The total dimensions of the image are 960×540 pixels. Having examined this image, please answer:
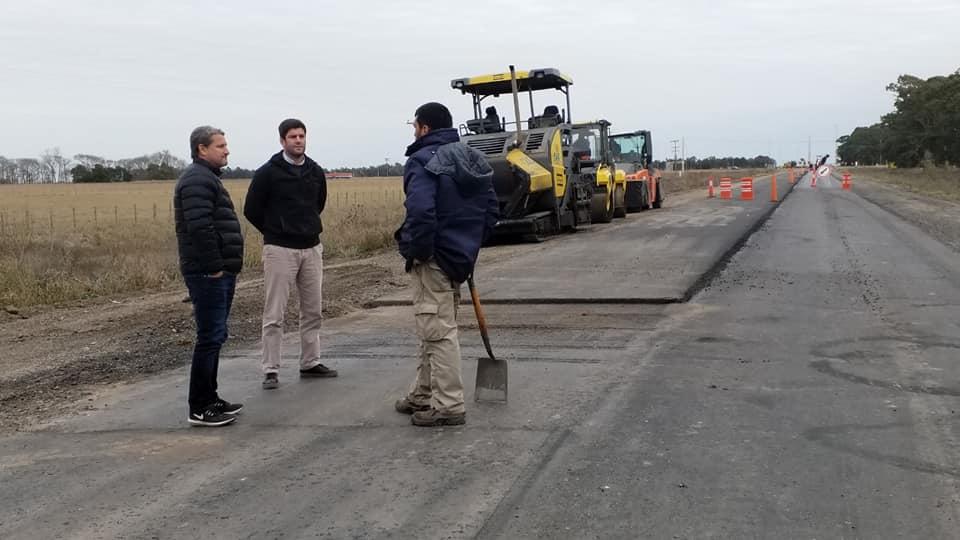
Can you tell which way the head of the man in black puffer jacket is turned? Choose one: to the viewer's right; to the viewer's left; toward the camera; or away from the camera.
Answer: to the viewer's right

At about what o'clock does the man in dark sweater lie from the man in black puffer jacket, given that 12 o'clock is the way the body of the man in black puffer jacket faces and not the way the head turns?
The man in dark sweater is roughly at 10 o'clock from the man in black puffer jacket.

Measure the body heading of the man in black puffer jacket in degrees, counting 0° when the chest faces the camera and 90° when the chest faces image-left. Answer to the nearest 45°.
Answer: approximately 270°
